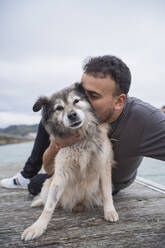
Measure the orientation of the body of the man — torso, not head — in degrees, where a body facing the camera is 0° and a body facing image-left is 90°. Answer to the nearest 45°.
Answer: approximately 90°

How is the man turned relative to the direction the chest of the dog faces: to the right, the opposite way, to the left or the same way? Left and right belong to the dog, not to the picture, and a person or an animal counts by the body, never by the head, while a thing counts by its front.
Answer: to the right

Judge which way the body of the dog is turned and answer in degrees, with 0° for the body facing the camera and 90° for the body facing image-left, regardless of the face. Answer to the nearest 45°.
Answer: approximately 0°

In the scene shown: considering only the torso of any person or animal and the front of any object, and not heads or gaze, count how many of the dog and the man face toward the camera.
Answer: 1
